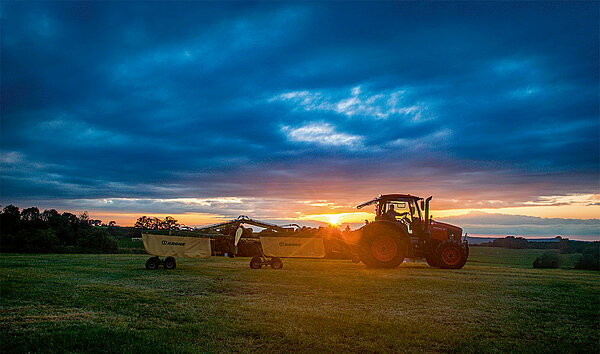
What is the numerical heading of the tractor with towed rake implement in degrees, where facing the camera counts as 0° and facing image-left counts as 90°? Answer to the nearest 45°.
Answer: approximately 270°

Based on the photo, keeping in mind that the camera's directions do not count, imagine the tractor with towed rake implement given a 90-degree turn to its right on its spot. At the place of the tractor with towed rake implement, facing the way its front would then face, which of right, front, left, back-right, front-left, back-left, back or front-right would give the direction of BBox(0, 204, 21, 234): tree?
back-right
